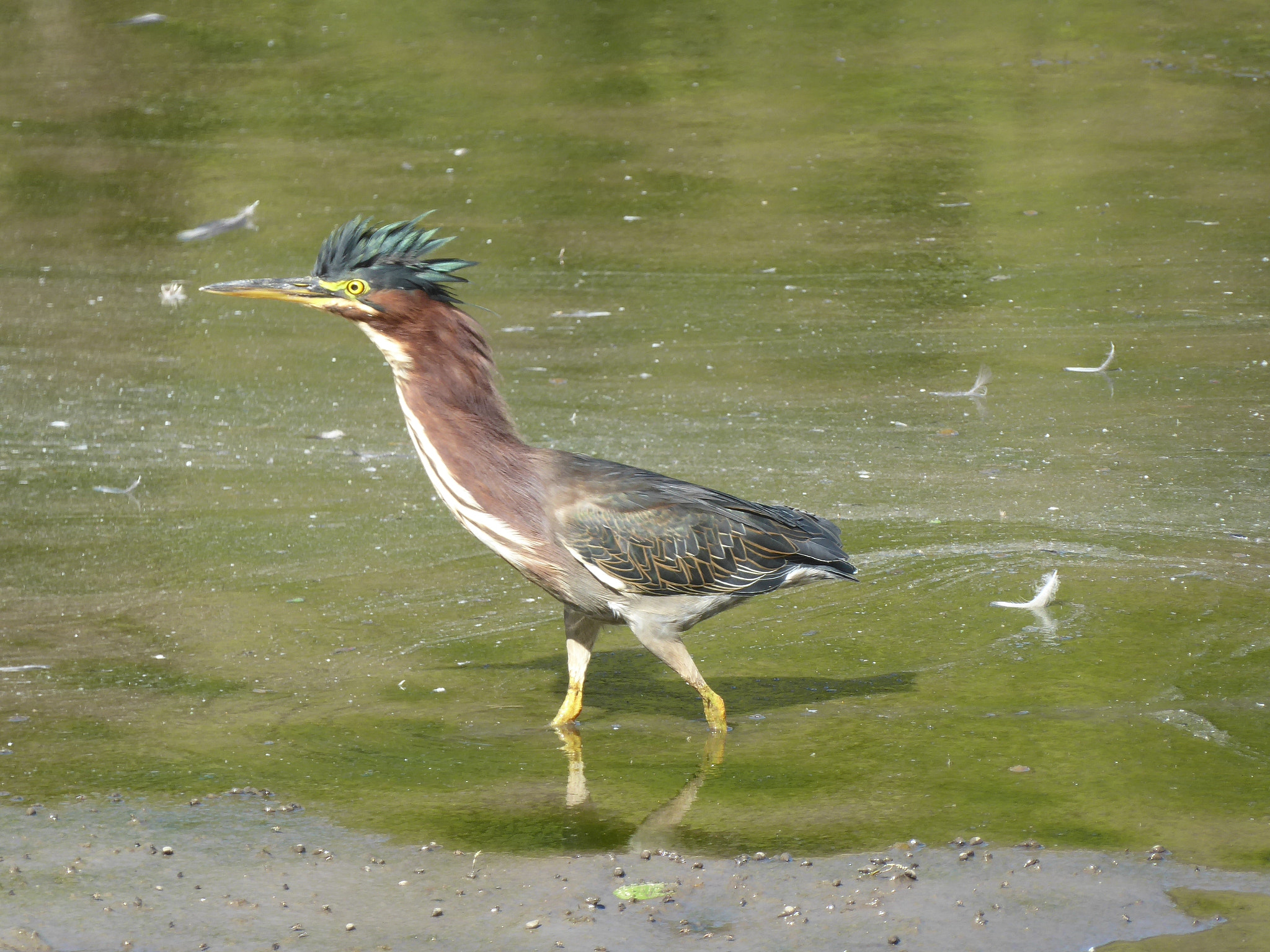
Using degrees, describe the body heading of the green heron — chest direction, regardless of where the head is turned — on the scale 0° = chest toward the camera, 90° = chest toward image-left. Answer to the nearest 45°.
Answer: approximately 90°

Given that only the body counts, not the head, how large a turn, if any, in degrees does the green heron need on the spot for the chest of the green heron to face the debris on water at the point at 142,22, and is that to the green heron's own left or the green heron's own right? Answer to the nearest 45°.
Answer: approximately 90° to the green heron's own right

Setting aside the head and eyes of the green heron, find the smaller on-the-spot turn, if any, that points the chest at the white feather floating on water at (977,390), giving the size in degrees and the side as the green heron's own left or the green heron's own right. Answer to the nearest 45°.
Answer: approximately 135° to the green heron's own right

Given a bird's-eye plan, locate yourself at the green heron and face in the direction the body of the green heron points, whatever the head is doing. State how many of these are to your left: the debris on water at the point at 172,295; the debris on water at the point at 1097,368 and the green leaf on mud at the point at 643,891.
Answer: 1

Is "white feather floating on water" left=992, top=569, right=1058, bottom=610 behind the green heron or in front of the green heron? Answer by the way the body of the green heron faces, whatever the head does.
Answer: behind

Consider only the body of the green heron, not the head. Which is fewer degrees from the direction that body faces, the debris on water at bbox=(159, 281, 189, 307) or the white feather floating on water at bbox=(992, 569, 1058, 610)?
the debris on water

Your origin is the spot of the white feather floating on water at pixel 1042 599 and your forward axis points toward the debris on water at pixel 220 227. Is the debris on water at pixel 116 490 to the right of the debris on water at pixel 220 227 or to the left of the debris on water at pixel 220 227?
left

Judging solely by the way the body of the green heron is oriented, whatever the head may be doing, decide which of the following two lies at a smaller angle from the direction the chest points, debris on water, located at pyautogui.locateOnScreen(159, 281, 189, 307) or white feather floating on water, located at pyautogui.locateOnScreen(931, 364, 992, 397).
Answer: the debris on water

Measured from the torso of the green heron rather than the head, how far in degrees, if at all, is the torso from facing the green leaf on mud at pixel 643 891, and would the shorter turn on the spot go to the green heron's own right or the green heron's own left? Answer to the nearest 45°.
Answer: approximately 90° to the green heron's own left

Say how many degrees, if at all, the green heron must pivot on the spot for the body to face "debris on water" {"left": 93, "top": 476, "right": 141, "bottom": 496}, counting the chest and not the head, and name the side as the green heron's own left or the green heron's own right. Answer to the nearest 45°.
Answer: approximately 45° to the green heron's own right

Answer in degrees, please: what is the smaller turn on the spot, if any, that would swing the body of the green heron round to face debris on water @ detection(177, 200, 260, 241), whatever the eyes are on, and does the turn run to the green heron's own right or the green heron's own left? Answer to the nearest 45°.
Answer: approximately 90° to the green heron's own right
